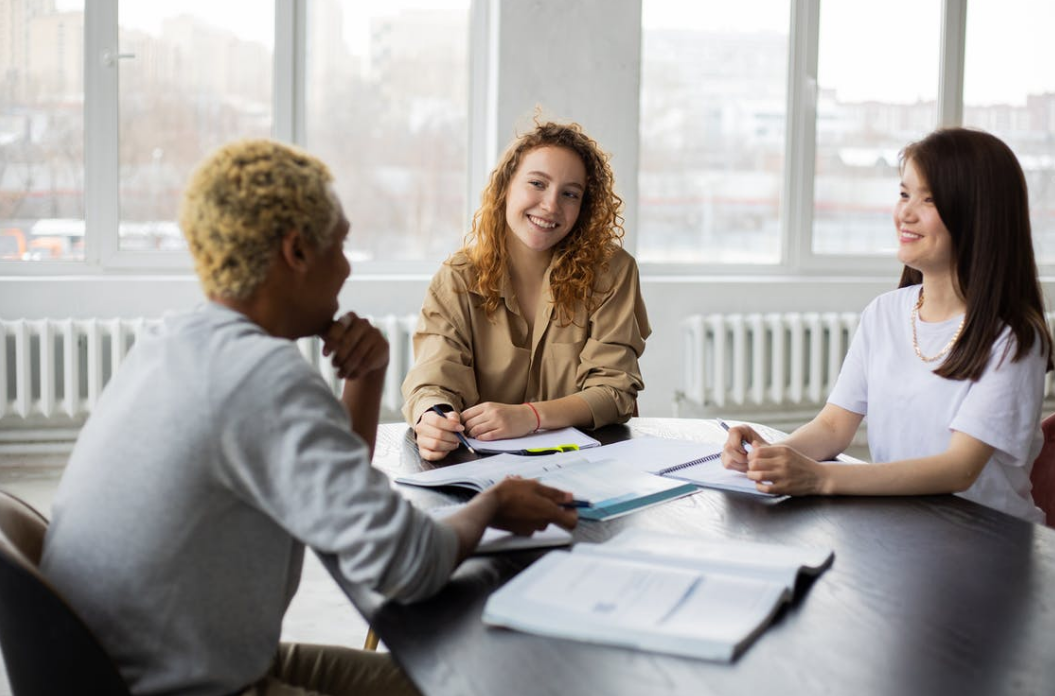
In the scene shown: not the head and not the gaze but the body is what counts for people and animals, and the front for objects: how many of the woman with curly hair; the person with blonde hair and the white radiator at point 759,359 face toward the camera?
2

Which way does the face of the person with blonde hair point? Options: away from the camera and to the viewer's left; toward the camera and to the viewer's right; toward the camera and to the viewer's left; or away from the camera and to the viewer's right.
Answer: away from the camera and to the viewer's right

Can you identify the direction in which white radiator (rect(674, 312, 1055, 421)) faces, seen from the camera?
facing the viewer

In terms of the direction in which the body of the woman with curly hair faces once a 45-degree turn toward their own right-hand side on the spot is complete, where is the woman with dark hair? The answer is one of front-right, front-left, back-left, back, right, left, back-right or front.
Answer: left

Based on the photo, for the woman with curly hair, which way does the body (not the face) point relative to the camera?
toward the camera

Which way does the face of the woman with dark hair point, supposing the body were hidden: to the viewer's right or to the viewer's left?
to the viewer's left

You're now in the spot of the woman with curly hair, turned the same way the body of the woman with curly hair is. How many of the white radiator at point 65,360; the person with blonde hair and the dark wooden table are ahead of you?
2

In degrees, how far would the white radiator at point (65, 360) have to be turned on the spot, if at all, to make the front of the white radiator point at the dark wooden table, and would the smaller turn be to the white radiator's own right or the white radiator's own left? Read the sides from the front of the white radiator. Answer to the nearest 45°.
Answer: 0° — it already faces it

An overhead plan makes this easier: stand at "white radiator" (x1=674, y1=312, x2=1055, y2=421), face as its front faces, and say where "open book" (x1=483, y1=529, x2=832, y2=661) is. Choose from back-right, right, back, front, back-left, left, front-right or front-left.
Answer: front

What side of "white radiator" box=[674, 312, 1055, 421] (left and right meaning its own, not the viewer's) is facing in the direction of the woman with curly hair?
front

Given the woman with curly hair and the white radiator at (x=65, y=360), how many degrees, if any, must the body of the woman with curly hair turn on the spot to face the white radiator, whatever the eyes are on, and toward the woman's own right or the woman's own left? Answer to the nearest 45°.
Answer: approximately 135° to the woman's own right

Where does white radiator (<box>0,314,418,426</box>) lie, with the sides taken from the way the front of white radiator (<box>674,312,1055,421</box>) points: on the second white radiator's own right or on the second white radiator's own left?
on the second white radiator's own right

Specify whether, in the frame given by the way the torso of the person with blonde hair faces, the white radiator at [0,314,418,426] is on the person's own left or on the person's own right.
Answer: on the person's own left

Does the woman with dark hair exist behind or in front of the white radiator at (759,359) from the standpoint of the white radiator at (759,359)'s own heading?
in front
